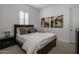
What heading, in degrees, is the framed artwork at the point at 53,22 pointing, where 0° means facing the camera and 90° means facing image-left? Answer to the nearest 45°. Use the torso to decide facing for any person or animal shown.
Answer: approximately 45°

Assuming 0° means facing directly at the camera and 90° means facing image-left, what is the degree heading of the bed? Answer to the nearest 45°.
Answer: approximately 315°
